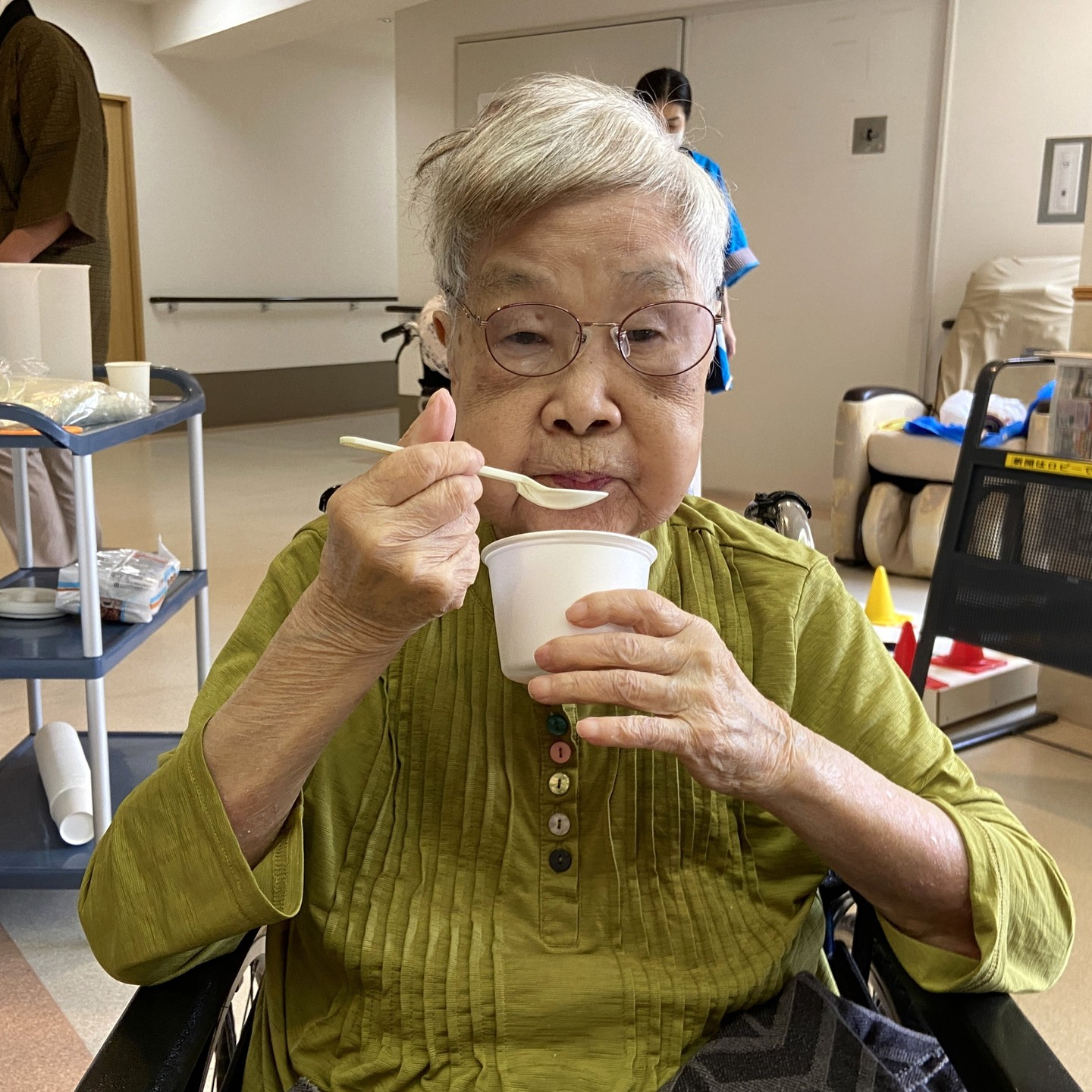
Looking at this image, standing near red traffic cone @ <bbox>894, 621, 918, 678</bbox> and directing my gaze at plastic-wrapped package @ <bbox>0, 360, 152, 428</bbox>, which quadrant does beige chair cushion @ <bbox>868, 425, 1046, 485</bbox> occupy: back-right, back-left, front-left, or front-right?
back-right

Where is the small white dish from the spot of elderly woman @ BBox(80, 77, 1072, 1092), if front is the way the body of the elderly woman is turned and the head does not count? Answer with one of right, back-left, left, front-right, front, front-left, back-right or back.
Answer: back-right

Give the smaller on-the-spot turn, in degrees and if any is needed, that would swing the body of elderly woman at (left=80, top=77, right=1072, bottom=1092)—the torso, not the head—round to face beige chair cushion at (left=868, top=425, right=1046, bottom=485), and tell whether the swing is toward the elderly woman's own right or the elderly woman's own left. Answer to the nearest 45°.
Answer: approximately 180°

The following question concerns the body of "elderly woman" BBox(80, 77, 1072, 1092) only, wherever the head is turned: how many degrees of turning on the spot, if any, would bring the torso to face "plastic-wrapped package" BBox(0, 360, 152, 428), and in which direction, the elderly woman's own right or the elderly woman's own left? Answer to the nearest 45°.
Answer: approximately 135° to the elderly woman's own right

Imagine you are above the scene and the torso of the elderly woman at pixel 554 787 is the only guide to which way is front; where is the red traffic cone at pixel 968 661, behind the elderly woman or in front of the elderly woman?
behind

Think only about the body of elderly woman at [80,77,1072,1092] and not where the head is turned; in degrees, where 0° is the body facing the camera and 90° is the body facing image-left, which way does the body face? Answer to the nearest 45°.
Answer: approximately 0°

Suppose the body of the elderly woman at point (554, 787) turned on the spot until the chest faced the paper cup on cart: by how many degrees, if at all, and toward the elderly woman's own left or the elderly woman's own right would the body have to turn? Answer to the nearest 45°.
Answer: approximately 135° to the elderly woman's own right

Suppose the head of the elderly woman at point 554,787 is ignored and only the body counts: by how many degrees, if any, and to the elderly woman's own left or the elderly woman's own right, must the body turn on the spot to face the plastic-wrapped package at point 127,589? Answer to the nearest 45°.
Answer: approximately 135° to the elderly woman's own right

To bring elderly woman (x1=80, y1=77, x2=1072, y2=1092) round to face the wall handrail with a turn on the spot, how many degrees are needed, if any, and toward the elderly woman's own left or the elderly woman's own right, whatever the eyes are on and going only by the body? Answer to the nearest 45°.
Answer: approximately 180°

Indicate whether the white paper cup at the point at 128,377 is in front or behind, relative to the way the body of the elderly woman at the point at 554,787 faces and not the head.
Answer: behind
